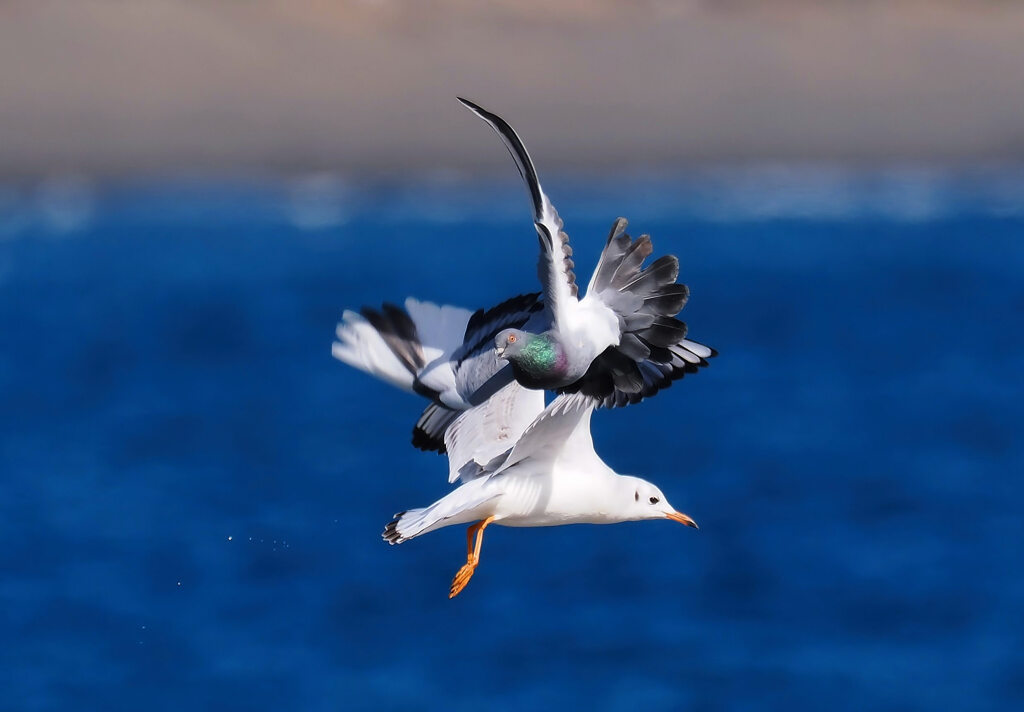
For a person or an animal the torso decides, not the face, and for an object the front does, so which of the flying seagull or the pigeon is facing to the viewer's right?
the flying seagull

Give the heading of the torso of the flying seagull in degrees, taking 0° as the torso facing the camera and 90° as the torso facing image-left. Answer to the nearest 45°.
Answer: approximately 270°

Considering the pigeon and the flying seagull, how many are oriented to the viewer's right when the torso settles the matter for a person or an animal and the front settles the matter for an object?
1
